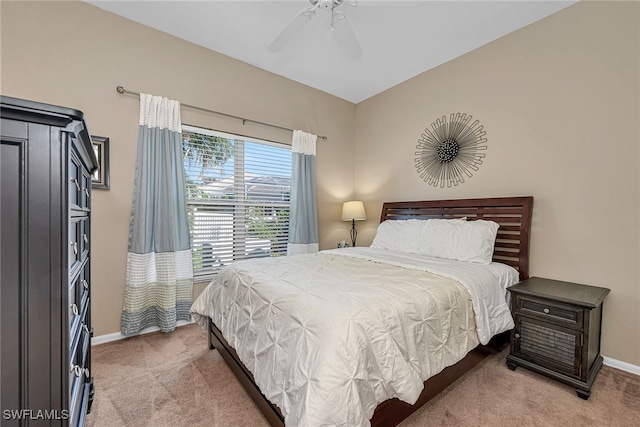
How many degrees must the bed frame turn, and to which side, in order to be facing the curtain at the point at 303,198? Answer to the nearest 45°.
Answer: approximately 90° to its right

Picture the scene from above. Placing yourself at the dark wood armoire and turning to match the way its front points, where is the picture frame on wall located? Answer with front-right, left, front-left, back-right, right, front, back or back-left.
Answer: left

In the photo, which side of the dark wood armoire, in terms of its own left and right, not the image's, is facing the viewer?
right

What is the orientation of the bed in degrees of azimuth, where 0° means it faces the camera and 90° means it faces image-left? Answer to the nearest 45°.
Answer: approximately 45°

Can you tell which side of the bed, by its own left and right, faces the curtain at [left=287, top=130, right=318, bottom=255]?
right

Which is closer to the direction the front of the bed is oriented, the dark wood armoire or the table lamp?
the dark wood armoire

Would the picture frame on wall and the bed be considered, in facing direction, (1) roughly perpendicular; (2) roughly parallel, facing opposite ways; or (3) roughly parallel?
roughly perpendicular

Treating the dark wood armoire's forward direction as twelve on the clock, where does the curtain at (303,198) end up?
The curtain is roughly at 11 o'clock from the dark wood armoire.
